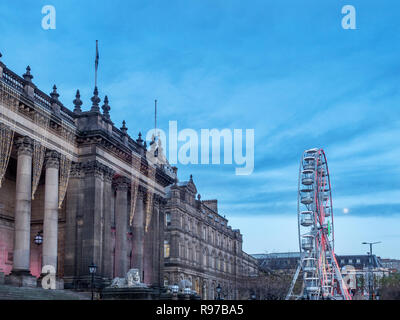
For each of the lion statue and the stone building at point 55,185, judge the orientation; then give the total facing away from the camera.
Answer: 0

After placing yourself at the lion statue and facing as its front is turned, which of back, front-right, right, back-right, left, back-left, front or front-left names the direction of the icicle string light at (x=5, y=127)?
back-right

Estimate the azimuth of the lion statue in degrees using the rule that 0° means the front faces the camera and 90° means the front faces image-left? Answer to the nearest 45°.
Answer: approximately 270°
